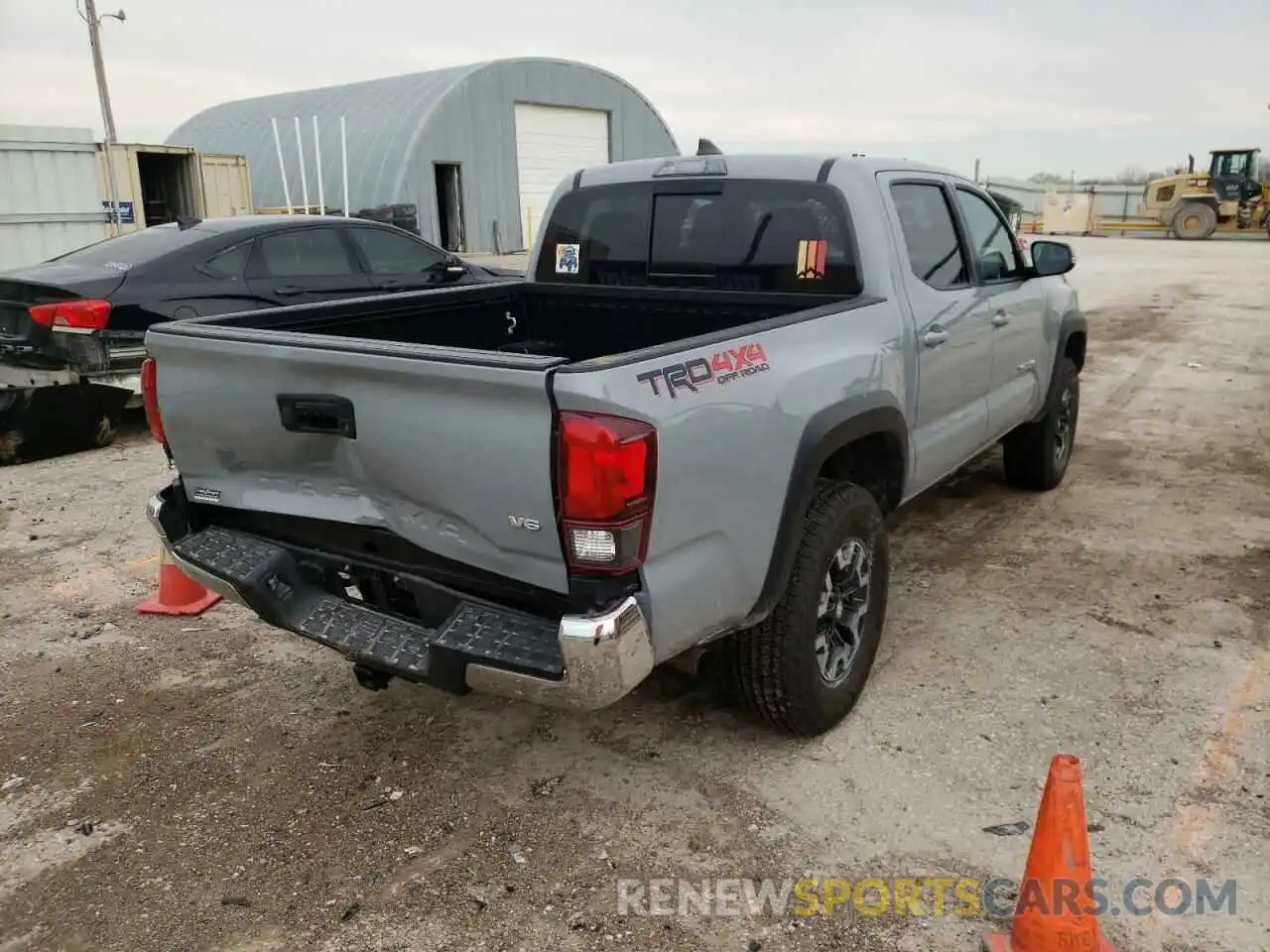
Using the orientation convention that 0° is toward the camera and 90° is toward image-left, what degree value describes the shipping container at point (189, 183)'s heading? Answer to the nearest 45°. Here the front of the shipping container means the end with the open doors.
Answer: approximately 315°

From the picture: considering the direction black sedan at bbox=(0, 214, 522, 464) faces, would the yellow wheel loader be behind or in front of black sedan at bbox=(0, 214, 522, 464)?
in front

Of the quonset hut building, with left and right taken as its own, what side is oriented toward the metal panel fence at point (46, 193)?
right

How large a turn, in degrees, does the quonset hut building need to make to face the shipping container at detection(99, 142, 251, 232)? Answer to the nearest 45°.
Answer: approximately 90° to its right

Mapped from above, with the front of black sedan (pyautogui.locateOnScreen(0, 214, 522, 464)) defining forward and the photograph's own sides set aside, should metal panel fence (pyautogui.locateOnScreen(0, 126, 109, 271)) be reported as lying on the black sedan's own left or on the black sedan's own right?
on the black sedan's own left

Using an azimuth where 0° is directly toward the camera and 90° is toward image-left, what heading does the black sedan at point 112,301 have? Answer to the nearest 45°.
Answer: approximately 225°

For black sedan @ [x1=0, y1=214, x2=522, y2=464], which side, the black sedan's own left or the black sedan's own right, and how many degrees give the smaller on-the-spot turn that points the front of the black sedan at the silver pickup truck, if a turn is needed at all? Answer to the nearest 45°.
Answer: approximately 135° to the black sedan's own right

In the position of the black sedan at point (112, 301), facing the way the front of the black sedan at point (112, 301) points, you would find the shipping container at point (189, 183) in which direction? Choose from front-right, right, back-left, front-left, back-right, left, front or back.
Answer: front-left

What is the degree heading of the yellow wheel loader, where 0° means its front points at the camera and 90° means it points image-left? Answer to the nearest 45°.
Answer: approximately 270°

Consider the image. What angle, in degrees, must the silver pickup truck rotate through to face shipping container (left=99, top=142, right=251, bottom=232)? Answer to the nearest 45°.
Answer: approximately 90° to its left

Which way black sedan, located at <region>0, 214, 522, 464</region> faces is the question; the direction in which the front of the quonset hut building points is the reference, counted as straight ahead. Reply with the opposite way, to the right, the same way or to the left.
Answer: to the left

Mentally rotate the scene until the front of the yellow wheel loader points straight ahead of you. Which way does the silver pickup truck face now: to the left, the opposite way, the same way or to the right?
to the left

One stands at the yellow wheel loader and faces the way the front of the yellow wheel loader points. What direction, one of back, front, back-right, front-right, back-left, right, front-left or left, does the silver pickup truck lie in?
right

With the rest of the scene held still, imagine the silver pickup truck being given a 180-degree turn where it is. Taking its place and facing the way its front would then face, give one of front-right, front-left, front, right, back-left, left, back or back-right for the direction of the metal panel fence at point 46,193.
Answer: right

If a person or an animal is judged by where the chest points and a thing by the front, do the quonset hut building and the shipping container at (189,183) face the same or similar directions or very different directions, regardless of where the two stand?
same or similar directions

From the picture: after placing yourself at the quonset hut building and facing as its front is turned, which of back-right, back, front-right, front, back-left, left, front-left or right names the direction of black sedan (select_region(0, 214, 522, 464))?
front-right

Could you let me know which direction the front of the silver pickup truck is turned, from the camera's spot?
facing away from the viewer and to the right of the viewer

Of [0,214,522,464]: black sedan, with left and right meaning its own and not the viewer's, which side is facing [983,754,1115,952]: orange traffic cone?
right

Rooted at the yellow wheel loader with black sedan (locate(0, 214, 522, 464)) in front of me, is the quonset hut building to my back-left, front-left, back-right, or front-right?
front-right

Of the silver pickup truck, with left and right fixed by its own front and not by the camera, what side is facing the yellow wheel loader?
front
